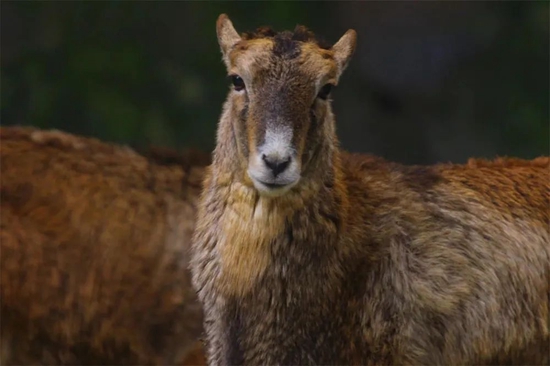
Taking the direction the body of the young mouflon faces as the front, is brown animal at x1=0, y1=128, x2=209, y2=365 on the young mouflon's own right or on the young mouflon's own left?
on the young mouflon's own right

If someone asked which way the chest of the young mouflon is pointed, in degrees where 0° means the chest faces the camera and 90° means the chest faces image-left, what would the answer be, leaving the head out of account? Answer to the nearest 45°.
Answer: approximately 45°
